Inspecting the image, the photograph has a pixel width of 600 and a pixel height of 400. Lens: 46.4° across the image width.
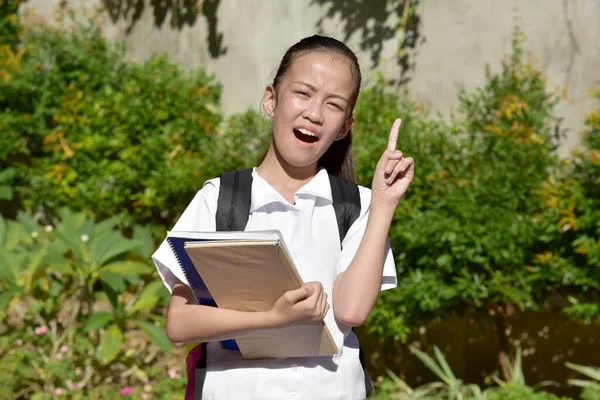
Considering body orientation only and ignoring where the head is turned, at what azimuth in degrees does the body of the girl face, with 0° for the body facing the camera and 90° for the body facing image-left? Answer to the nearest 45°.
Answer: approximately 0°

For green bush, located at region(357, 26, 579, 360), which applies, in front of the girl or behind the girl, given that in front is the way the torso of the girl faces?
behind

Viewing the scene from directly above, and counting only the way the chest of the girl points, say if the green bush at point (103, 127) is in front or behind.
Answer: behind
